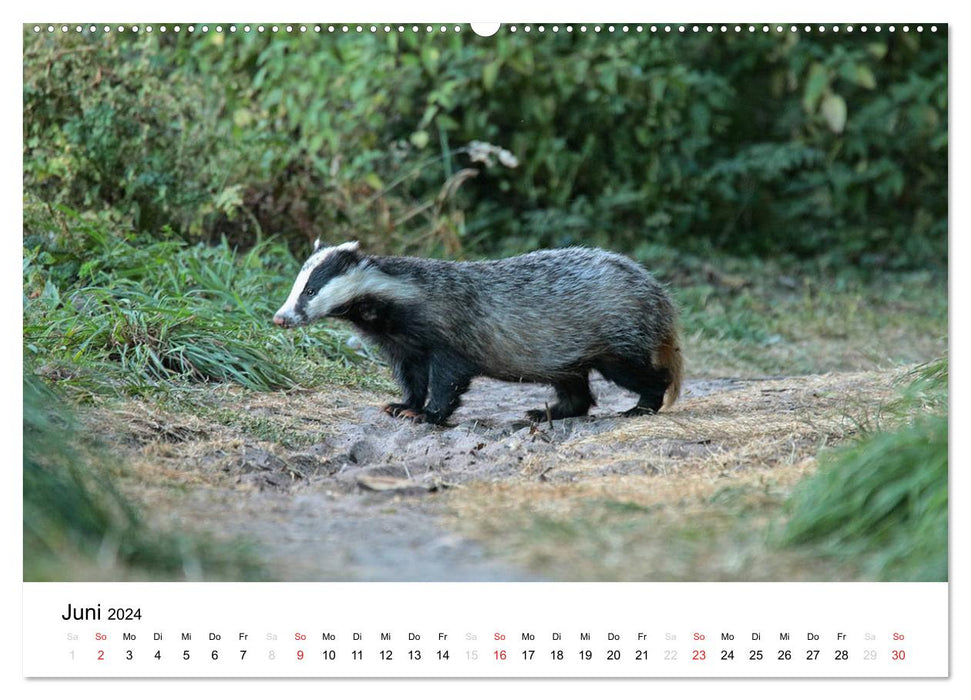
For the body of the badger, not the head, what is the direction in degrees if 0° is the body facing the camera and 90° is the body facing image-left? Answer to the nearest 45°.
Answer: approximately 90°
